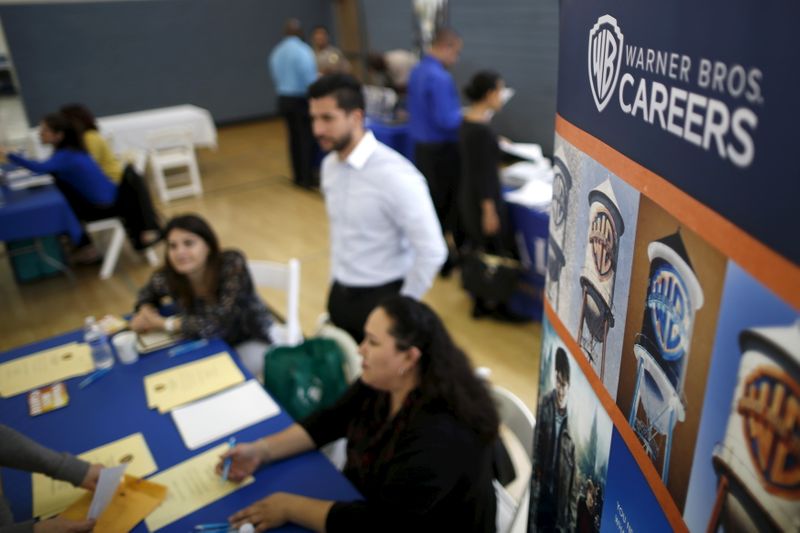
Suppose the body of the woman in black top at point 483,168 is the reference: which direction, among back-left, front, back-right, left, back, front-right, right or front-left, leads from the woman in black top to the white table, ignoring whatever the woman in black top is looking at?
back-left

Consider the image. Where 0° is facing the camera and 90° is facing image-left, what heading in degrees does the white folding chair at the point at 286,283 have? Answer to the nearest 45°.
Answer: approximately 45°

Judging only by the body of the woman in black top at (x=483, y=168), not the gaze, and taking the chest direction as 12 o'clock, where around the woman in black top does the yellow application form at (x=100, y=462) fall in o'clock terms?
The yellow application form is roughly at 4 o'clock from the woman in black top.

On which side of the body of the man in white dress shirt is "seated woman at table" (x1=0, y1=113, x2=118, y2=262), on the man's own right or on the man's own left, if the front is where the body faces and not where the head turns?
on the man's own right

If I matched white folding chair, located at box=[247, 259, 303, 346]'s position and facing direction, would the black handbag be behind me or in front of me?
behind

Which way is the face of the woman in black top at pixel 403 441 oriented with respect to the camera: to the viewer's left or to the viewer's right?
to the viewer's left

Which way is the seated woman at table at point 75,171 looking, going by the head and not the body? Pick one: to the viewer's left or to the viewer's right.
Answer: to the viewer's left

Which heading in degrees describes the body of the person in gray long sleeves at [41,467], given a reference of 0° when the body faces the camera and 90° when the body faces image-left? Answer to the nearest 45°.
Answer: approximately 270°

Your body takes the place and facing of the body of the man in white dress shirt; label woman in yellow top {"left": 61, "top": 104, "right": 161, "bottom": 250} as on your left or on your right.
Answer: on your right
